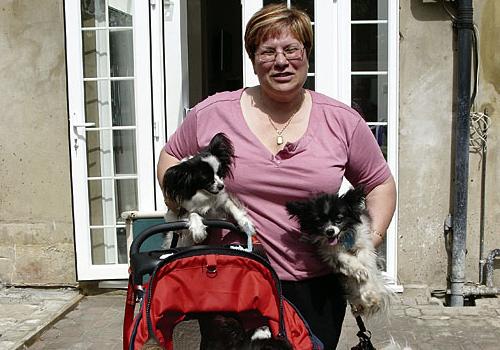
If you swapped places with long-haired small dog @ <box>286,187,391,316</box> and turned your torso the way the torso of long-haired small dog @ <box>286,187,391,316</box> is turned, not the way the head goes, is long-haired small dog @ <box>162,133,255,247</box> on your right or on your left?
on your right

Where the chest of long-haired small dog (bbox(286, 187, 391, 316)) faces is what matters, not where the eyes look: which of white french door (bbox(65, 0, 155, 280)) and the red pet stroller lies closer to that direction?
the red pet stroller

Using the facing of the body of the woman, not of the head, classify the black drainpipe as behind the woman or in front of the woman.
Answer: behind

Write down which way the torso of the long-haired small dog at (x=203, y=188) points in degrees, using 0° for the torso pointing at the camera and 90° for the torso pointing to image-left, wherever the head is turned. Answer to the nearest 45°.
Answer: approximately 315°

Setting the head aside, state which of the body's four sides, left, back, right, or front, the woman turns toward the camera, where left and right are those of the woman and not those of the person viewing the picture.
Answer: front

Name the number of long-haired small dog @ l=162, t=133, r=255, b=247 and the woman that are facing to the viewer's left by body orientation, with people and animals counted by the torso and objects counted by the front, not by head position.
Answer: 0

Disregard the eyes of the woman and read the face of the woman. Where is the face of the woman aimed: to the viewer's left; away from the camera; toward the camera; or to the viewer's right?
toward the camera

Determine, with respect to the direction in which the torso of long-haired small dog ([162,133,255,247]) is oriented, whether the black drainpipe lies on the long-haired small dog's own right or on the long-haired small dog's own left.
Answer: on the long-haired small dog's own left

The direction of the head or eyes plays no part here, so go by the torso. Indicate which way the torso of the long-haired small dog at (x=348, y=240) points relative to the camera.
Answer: toward the camera

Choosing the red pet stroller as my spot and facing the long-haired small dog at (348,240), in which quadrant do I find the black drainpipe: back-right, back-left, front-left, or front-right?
front-left

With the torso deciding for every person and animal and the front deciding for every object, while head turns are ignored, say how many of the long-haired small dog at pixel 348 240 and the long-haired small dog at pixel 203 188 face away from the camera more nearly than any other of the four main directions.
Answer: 0

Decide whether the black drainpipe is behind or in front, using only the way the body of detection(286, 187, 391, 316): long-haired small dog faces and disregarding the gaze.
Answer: behind

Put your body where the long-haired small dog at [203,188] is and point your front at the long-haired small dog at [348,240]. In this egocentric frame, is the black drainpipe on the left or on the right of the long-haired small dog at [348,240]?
left

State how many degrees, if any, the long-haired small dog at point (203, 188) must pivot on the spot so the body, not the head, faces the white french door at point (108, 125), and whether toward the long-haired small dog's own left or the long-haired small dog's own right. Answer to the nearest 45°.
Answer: approximately 135° to the long-haired small dog's own left
